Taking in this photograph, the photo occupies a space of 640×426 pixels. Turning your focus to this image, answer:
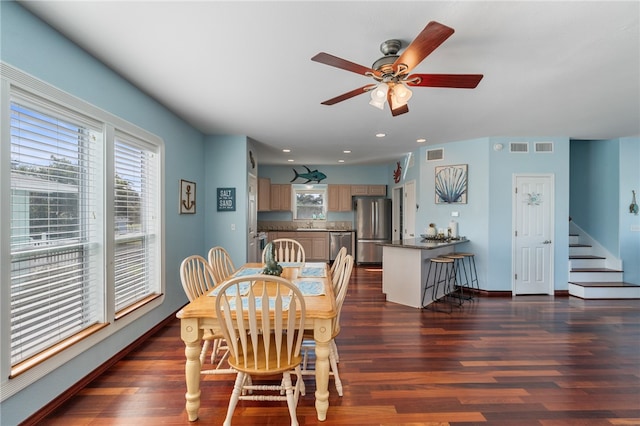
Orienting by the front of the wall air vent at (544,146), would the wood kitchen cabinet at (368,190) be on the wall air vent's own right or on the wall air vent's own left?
on the wall air vent's own right

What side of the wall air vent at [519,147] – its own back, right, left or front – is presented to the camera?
front

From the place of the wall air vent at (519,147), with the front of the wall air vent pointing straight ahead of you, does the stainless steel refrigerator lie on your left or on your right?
on your right

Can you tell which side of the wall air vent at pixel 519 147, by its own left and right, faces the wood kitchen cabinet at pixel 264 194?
right

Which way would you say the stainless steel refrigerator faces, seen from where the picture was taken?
facing the viewer

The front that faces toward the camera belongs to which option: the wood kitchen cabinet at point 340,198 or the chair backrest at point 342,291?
the wood kitchen cabinet

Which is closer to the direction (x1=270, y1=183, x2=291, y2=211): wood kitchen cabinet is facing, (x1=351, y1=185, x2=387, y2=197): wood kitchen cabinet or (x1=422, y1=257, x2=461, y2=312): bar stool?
the bar stool

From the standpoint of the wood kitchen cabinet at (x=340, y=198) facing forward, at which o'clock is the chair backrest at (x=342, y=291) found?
The chair backrest is roughly at 12 o'clock from the wood kitchen cabinet.

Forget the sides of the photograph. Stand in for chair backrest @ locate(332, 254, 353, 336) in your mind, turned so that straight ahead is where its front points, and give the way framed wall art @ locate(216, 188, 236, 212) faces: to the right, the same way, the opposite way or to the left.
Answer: to the left

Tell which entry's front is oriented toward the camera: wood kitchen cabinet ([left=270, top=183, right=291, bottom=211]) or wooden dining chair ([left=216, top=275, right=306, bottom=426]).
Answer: the wood kitchen cabinet

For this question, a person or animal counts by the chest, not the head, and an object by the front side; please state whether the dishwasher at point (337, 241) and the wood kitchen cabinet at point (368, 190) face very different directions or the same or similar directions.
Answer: same or similar directions

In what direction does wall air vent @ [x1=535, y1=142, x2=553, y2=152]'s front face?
toward the camera

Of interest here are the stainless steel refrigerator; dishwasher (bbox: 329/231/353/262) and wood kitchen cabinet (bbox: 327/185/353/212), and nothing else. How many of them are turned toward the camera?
3

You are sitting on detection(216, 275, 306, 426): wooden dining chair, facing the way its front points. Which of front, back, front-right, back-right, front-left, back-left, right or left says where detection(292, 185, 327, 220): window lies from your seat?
front

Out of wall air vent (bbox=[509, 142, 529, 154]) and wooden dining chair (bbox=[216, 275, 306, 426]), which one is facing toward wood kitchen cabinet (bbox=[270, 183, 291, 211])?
the wooden dining chair

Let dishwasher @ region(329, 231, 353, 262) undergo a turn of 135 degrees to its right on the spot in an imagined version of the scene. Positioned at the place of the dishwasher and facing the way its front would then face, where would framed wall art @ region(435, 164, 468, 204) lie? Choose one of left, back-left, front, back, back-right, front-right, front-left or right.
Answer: back

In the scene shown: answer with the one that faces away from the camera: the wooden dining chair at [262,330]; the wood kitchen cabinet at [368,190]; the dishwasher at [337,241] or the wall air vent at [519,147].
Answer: the wooden dining chair

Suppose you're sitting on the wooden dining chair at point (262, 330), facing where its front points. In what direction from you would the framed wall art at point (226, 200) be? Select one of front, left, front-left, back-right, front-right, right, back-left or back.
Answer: front
